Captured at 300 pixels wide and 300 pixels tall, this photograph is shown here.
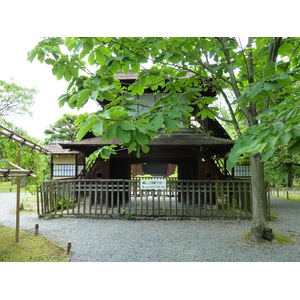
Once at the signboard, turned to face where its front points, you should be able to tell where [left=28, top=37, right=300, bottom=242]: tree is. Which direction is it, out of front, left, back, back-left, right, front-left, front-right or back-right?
front

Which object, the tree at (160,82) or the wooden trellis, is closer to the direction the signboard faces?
the tree

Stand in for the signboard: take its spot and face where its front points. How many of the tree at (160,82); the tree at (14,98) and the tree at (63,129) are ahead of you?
1

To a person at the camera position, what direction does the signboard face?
facing the viewer

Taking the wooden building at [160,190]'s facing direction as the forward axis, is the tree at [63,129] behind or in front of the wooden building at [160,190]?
behind

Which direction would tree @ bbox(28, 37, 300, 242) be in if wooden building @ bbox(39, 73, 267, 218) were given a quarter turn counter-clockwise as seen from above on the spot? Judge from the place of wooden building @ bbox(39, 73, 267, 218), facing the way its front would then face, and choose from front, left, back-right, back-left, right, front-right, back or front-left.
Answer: right
